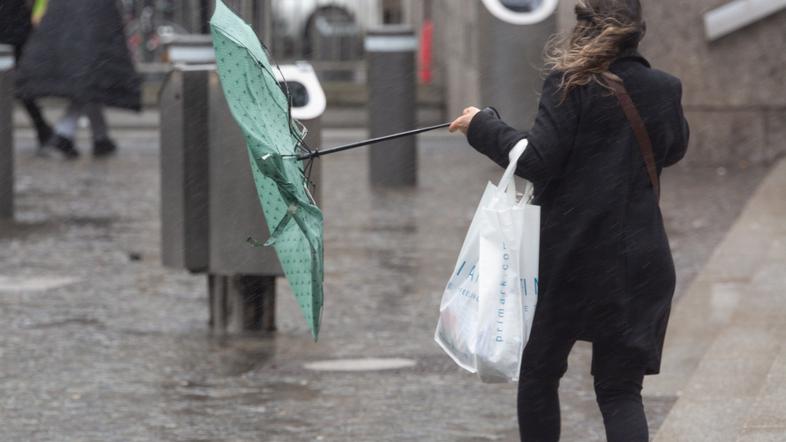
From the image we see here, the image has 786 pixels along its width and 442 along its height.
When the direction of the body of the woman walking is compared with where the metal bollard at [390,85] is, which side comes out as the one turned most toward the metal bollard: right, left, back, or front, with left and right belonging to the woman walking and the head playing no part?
front

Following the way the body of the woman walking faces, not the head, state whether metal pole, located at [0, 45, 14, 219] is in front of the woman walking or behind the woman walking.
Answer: in front

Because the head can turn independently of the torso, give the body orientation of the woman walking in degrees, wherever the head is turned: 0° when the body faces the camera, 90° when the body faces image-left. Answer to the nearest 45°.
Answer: approximately 180°

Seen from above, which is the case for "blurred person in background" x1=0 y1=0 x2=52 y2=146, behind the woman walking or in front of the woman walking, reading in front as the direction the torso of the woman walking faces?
in front

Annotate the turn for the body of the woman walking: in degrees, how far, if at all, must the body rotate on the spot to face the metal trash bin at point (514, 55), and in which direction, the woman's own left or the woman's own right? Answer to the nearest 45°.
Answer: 0° — they already face it

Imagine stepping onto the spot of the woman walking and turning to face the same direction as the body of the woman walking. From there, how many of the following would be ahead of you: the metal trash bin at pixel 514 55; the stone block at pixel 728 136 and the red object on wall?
3

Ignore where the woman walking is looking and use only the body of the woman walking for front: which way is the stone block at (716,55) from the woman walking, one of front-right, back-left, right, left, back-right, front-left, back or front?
front

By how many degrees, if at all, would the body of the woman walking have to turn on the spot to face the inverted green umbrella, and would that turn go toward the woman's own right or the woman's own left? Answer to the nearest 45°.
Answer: approximately 90° to the woman's own left

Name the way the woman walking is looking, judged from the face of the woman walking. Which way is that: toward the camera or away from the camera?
away from the camera

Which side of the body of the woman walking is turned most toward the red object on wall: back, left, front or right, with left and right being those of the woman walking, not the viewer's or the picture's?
front
